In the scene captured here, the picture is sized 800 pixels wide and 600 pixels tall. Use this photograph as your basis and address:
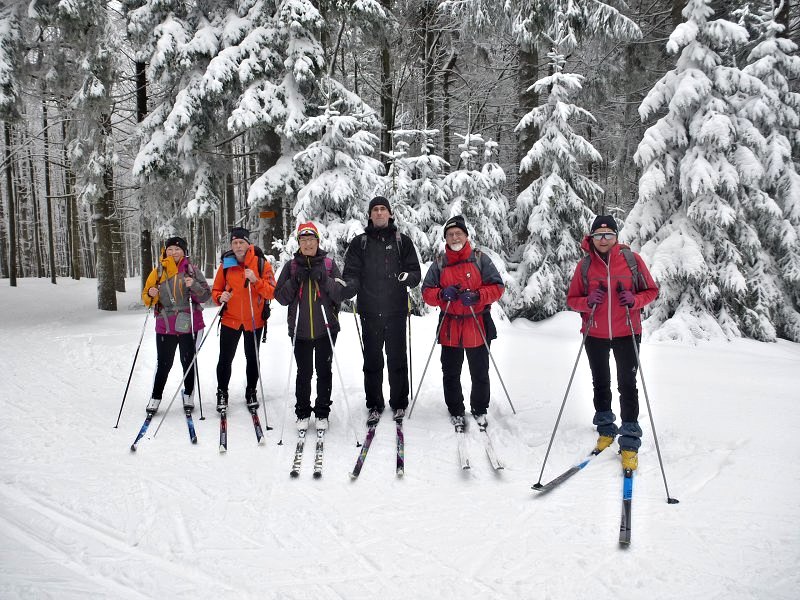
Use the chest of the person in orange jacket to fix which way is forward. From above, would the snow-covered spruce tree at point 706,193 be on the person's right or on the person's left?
on the person's left

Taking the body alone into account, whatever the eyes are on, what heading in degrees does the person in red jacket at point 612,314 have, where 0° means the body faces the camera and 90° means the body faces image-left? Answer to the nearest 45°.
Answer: approximately 0°
